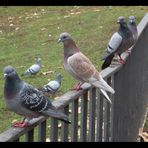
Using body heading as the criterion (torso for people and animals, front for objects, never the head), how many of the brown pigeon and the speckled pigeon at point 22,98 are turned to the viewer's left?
2

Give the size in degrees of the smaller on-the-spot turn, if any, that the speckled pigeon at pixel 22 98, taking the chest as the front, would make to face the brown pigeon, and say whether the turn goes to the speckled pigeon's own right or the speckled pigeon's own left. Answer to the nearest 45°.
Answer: approximately 135° to the speckled pigeon's own right

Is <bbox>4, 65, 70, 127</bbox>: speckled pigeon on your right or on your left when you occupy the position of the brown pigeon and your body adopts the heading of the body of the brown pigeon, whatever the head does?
on your left

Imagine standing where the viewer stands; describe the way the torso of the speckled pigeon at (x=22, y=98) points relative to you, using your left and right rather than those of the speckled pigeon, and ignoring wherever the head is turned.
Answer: facing to the left of the viewer

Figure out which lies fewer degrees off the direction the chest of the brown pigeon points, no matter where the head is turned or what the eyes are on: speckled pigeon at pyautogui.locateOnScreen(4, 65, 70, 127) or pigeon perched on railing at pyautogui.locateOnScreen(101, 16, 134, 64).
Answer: the speckled pigeon

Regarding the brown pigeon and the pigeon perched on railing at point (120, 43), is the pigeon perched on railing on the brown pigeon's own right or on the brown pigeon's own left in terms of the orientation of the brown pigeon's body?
on the brown pigeon's own right

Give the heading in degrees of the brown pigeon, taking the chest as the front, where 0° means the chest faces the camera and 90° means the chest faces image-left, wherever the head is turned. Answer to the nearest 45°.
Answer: approximately 90°
